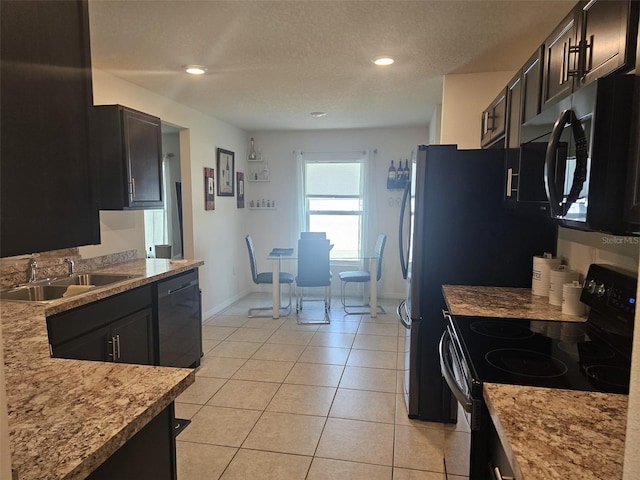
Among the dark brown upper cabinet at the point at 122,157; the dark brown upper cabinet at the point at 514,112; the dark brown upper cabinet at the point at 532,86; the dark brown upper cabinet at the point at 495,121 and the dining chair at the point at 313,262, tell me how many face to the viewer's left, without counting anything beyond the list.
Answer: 3

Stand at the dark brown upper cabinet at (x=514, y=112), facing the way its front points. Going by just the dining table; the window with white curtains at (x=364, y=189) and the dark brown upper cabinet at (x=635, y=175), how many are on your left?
1

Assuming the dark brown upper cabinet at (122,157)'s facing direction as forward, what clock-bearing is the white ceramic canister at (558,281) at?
The white ceramic canister is roughly at 12 o'clock from the dark brown upper cabinet.

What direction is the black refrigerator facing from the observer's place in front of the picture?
facing to the left of the viewer

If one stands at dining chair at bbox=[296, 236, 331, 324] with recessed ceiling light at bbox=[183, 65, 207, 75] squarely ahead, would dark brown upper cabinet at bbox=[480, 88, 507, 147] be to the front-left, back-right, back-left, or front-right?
front-left

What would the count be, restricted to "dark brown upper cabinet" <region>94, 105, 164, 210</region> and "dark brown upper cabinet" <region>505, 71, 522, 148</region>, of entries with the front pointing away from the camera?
0

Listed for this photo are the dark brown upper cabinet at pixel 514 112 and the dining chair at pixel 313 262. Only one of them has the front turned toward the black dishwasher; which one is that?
the dark brown upper cabinet

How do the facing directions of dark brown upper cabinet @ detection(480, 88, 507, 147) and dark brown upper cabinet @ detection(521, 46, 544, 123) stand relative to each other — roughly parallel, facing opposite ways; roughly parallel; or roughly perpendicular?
roughly parallel

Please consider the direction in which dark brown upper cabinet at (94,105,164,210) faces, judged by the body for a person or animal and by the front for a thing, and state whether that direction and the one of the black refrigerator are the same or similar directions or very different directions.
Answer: very different directions

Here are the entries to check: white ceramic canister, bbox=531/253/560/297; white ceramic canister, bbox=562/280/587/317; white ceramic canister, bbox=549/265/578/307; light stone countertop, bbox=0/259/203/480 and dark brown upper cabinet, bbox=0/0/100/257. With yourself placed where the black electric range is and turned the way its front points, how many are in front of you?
2

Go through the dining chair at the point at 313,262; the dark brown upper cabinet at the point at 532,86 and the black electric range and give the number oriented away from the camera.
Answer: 1

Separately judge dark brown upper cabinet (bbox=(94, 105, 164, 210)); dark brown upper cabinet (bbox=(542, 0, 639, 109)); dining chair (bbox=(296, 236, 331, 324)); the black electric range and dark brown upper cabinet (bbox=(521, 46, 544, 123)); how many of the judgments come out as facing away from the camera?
1

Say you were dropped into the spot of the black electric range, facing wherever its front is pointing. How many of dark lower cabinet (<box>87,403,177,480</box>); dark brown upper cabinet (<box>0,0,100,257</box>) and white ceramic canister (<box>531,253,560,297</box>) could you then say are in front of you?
2

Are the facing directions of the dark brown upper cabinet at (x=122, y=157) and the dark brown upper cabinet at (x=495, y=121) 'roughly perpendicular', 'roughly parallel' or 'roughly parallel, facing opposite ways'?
roughly parallel, facing opposite ways

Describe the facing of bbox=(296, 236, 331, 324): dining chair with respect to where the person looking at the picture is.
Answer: facing away from the viewer

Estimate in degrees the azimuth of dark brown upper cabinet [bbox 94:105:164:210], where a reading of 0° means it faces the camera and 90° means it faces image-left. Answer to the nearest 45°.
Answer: approximately 315°

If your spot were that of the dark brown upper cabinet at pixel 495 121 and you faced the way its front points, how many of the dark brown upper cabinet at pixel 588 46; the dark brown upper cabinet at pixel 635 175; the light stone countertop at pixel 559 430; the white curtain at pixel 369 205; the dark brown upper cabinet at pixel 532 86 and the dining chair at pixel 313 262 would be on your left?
4

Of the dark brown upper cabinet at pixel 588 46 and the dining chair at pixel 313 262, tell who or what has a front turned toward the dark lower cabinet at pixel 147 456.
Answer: the dark brown upper cabinet

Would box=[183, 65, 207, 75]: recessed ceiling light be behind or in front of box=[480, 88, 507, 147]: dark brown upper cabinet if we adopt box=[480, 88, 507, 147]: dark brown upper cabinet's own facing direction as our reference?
in front

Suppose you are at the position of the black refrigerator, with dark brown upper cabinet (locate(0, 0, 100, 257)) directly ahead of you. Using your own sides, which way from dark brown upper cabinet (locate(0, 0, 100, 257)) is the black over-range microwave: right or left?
left
